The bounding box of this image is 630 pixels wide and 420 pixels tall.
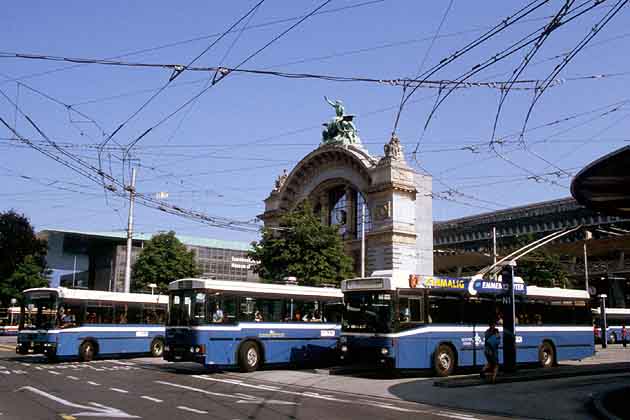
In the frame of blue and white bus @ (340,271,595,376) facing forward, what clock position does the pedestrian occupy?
The pedestrian is roughly at 9 o'clock from the blue and white bus.

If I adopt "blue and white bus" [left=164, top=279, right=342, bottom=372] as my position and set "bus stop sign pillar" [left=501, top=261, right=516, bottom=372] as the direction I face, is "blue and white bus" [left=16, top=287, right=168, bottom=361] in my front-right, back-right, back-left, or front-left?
back-left

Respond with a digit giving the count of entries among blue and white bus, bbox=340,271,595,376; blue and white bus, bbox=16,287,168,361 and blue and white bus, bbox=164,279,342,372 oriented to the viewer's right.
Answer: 0

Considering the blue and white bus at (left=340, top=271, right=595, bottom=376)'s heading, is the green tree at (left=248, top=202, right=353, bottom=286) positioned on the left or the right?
on its right

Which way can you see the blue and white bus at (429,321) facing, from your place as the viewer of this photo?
facing the viewer and to the left of the viewer

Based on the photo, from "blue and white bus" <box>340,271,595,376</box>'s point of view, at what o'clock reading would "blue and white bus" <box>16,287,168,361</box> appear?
"blue and white bus" <box>16,287,168,361</box> is roughly at 2 o'clock from "blue and white bus" <box>340,271,595,376</box>.

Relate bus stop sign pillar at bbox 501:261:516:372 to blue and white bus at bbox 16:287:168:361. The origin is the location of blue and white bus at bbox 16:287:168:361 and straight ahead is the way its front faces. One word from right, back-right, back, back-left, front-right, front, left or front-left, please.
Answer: left

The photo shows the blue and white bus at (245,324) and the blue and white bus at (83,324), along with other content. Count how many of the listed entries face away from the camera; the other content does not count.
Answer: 0

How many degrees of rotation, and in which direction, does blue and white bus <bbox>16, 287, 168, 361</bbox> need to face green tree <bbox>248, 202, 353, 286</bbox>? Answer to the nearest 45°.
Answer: approximately 180°

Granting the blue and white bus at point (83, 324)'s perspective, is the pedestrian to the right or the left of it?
on its left

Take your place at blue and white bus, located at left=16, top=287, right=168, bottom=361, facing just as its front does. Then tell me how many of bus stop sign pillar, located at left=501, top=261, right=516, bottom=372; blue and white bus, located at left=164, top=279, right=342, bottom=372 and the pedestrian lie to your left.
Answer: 3

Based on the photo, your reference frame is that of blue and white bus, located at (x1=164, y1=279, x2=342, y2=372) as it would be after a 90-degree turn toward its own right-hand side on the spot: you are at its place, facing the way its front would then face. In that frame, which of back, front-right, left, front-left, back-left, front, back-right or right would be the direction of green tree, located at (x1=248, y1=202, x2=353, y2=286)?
front-right

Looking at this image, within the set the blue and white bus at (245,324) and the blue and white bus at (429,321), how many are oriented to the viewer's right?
0
